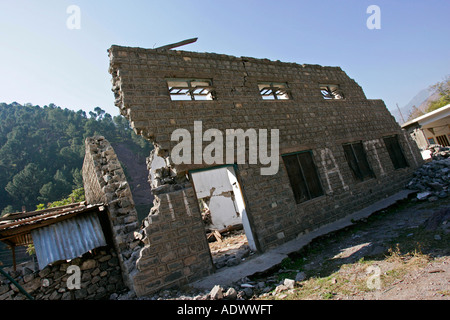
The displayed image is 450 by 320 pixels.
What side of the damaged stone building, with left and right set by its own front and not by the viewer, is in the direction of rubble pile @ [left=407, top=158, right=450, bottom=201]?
left

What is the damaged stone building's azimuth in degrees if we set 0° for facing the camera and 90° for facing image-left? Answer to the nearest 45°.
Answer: approximately 315°

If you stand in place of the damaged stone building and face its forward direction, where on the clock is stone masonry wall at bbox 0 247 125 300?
The stone masonry wall is roughly at 4 o'clock from the damaged stone building.

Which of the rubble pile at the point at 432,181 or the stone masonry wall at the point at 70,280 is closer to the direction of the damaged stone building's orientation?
the rubble pile
